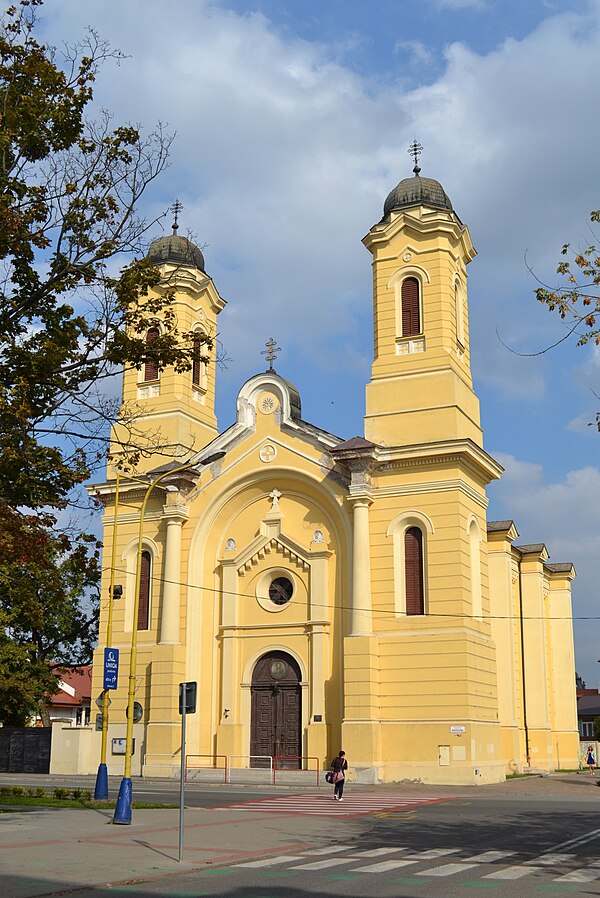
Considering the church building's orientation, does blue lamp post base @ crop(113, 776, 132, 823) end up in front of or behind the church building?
in front

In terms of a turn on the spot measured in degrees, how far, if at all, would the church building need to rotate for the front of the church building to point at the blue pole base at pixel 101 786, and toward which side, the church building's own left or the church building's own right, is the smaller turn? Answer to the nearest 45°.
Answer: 0° — it already faces it

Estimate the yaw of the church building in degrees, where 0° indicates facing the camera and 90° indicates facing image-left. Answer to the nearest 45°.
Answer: approximately 45°

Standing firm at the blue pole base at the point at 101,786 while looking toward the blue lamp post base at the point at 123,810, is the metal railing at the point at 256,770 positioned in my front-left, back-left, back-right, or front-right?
back-left
